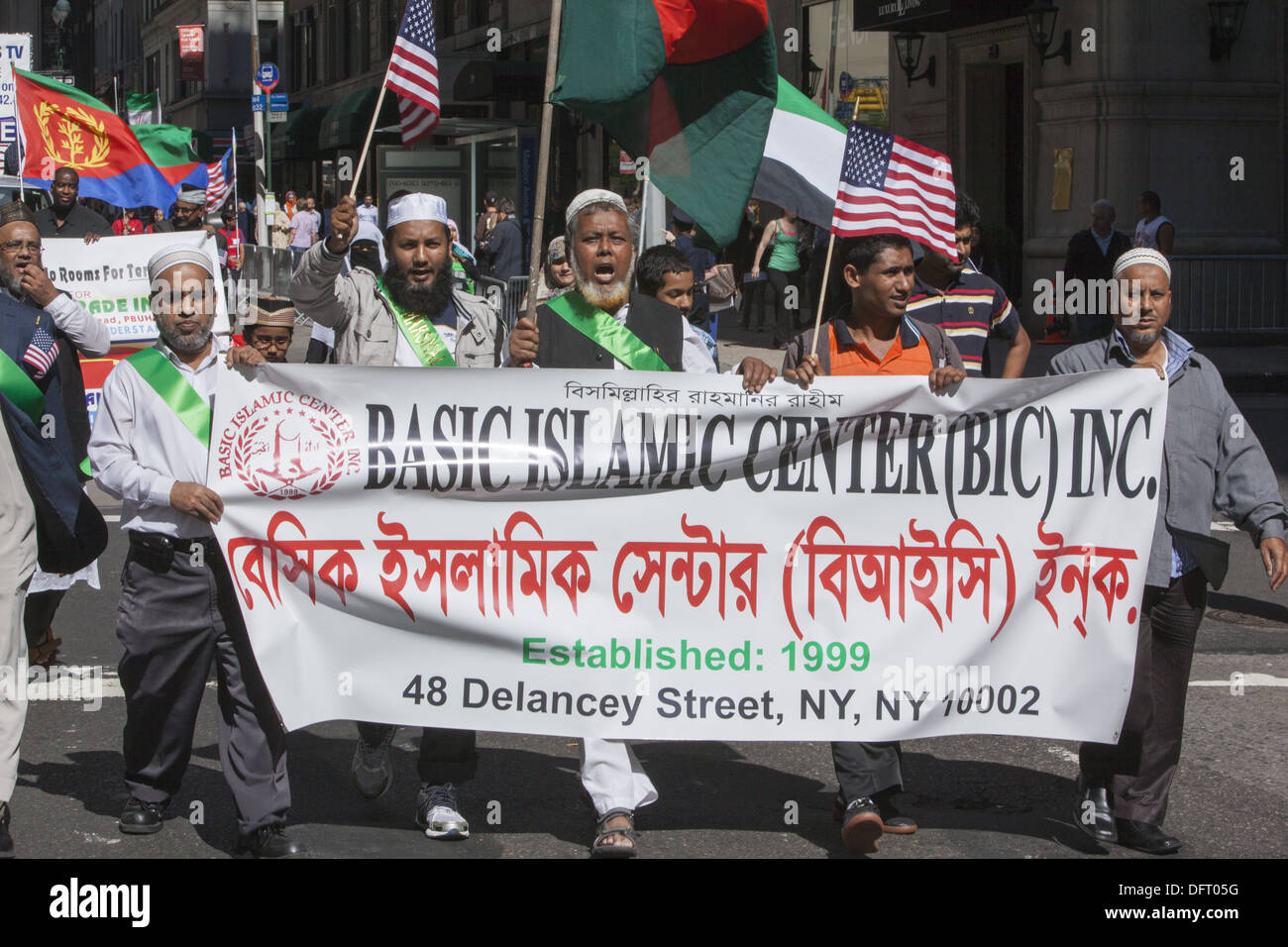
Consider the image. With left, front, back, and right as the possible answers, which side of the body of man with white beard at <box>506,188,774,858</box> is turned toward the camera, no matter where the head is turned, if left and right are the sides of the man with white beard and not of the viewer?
front

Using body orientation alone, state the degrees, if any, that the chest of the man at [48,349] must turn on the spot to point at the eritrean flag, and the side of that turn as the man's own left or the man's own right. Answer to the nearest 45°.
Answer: approximately 180°

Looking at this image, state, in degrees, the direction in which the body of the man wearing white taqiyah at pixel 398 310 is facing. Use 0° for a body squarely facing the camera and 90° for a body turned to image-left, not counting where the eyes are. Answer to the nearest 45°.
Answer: approximately 0°

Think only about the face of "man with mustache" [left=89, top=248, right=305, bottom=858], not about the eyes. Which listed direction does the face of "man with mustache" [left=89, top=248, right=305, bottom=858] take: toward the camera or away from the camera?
toward the camera

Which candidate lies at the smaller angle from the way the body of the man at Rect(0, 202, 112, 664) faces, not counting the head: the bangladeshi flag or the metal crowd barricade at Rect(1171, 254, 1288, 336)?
the bangladeshi flag

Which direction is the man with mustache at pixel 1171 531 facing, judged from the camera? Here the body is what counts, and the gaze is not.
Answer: toward the camera

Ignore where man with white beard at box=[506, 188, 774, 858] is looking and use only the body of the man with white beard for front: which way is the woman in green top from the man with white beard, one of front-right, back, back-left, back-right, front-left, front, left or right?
back

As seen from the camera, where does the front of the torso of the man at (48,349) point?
toward the camera

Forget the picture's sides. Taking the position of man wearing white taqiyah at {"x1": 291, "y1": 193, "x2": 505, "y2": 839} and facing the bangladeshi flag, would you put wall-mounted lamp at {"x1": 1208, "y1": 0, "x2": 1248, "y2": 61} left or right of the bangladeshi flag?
left

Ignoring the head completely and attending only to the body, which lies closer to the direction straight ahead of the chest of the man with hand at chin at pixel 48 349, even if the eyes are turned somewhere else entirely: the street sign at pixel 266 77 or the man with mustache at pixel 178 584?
the man with mustache

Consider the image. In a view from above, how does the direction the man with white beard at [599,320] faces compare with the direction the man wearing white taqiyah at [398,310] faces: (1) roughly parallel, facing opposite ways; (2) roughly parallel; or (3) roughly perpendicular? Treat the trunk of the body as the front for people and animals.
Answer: roughly parallel

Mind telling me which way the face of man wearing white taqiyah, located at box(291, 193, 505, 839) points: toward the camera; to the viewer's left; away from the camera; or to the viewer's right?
toward the camera

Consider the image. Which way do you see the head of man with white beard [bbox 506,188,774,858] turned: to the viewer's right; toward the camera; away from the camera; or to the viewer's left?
toward the camera

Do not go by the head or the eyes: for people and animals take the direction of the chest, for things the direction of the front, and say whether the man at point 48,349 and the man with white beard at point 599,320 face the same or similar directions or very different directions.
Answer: same or similar directions

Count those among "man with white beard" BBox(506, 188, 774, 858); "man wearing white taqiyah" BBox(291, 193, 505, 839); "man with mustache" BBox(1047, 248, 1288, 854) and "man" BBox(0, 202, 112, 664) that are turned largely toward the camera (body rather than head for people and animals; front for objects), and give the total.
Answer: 4
